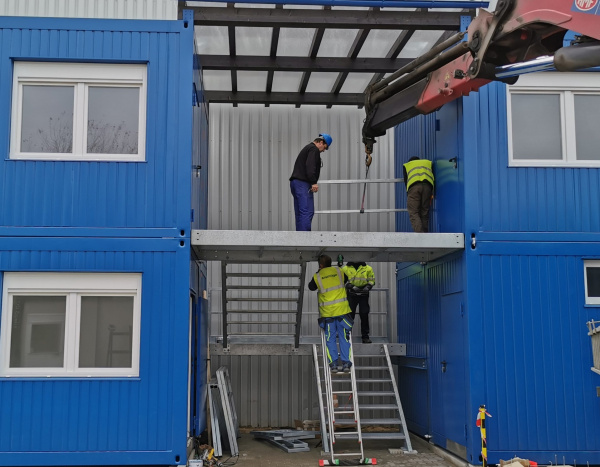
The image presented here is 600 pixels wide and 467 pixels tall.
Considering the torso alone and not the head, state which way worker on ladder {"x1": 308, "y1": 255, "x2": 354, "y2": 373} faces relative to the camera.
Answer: away from the camera

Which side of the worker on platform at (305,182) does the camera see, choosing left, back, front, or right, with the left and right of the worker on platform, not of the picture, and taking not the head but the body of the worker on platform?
right

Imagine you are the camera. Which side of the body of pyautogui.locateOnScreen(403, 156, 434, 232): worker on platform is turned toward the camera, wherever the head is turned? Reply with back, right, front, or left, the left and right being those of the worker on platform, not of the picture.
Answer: back

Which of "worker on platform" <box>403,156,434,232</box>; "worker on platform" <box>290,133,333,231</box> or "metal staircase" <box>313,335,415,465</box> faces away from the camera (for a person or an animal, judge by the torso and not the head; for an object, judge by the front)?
"worker on platform" <box>403,156,434,232</box>

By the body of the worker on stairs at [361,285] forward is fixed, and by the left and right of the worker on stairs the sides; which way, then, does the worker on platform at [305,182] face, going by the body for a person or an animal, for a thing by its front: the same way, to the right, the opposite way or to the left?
to the left

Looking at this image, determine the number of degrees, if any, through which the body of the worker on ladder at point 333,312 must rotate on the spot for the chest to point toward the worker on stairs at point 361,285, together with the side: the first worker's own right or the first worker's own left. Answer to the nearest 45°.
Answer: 0° — they already face them
